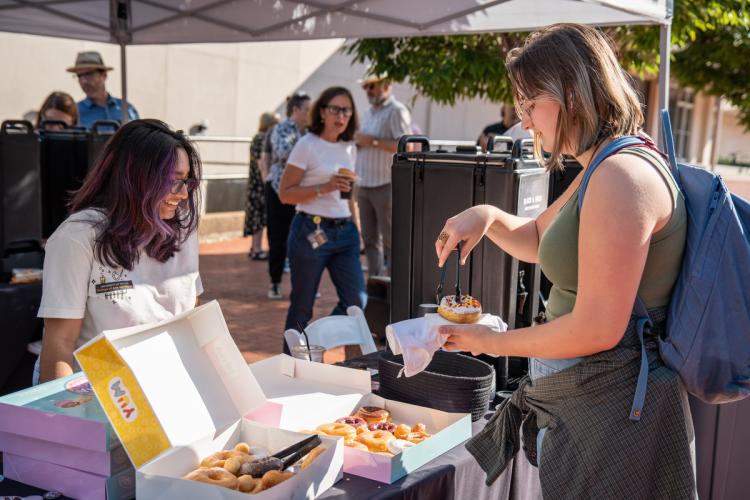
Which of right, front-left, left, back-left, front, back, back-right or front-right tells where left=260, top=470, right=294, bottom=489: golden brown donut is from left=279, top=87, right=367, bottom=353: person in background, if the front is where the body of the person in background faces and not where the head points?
front-right

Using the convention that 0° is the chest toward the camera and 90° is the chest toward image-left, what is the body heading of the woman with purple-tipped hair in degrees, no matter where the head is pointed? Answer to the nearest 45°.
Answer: approximately 315°

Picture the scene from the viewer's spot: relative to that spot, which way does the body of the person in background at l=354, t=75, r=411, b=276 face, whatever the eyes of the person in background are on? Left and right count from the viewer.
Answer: facing the viewer and to the left of the viewer

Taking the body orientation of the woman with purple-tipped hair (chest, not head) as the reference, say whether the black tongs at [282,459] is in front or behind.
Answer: in front

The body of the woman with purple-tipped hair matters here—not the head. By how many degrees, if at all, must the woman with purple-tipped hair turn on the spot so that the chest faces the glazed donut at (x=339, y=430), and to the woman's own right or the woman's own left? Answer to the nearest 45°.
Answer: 0° — they already face it
